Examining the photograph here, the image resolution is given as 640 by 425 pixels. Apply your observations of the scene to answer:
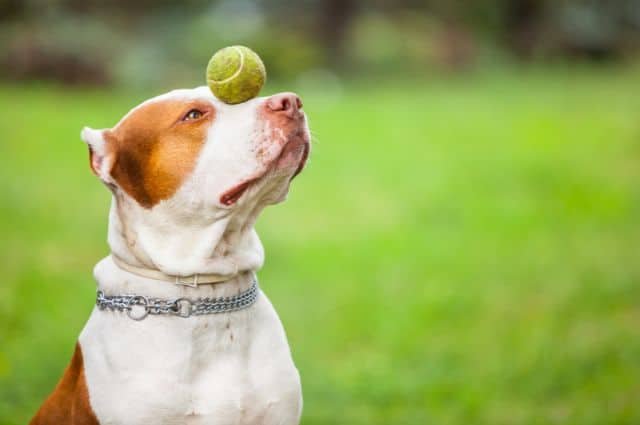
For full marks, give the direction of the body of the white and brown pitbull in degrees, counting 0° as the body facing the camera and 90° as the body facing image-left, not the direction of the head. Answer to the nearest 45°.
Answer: approximately 315°
